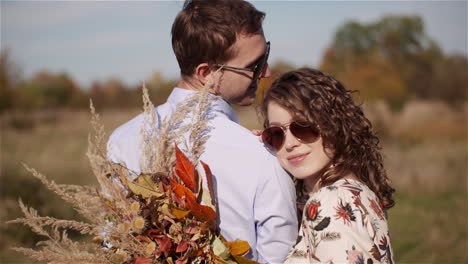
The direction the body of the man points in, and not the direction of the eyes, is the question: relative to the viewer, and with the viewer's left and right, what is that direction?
facing away from the viewer and to the right of the viewer

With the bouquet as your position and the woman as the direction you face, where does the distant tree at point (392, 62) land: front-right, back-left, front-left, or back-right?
front-left

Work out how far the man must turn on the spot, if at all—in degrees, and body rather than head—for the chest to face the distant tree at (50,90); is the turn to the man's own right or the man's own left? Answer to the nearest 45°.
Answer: approximately 45° to the man's own left

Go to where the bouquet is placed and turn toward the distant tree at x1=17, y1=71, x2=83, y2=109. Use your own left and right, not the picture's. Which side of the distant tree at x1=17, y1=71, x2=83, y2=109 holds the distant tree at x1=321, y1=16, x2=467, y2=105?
right

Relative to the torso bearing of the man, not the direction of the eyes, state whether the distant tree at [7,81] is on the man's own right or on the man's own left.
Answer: on the man's own left

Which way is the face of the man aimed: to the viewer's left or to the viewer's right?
to the viewer's right

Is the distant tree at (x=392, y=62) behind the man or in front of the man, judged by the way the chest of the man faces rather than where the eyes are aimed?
in front
